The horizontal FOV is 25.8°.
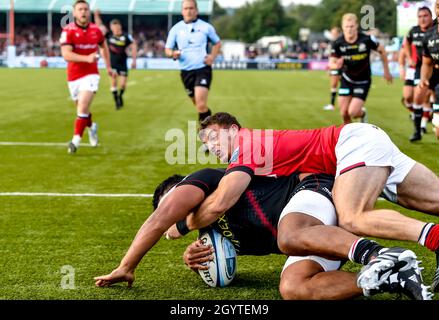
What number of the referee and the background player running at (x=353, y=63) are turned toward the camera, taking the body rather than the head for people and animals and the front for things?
2

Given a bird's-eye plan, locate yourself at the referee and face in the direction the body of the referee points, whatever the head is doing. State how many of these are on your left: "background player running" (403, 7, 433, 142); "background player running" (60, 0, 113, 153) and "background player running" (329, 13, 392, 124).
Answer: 2

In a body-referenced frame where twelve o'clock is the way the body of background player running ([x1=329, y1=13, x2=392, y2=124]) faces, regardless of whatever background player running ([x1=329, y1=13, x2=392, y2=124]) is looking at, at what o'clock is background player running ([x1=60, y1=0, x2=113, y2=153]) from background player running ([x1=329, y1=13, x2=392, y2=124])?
background player running ([x1=60, y1=0, x2=113, y2=153]) is roughly at 2 o'clock from background player running ([x1=329, y1=13, x2=392, y2=124]).

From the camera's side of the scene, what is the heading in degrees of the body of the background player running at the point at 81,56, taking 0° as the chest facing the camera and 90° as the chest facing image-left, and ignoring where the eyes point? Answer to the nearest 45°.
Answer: approximately 0°

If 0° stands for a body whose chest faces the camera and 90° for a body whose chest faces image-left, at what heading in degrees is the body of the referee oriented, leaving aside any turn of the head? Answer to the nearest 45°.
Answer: approximately 0°

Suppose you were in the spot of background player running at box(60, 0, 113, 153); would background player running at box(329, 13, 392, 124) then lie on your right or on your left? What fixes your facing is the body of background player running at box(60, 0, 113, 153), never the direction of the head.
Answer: on your left

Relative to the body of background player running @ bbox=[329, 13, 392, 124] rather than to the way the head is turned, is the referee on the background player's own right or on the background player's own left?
on the background player's own right

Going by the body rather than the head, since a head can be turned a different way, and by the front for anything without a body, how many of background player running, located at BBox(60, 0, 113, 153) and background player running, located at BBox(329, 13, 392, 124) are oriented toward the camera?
2

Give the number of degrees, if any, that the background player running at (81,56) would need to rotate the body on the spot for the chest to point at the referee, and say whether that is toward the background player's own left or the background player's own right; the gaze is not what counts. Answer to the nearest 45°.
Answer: approximately 135° to the background player's own left
